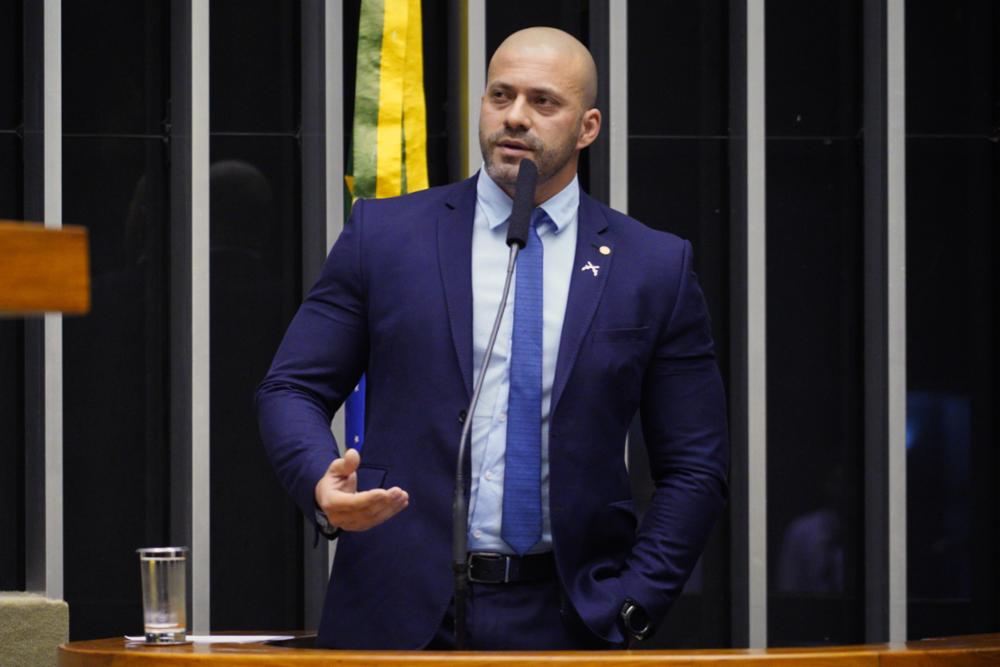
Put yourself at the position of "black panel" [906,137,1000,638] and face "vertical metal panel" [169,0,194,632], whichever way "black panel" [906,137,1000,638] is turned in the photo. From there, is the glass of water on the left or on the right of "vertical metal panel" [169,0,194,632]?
left

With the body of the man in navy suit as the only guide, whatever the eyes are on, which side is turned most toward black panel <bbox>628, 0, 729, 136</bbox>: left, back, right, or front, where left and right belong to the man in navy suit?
back

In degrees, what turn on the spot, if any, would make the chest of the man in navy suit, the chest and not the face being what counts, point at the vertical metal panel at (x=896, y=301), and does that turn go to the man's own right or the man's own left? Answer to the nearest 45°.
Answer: approximately 135° to the man's own left

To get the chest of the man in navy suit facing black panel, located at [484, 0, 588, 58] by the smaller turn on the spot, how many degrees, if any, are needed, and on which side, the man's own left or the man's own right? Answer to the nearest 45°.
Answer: approximately 180°

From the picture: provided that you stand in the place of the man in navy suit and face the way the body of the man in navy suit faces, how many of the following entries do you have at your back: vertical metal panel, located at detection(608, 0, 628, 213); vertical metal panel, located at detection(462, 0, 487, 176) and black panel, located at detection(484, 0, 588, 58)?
3

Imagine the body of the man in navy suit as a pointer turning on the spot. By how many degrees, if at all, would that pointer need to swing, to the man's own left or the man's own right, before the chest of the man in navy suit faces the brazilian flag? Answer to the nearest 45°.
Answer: approximately 180°

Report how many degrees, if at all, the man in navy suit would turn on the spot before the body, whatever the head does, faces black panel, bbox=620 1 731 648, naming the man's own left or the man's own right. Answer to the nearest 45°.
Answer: approximately 180°

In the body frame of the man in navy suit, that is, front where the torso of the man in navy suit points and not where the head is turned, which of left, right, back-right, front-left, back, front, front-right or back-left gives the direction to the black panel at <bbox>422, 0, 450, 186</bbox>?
back

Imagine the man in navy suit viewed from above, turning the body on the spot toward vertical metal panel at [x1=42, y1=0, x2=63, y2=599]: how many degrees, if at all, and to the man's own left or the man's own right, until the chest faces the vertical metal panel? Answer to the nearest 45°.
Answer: approximately 135° to the man's own right

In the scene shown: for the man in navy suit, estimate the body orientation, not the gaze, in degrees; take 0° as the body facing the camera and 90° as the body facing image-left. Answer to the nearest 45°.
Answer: approximately 0°
